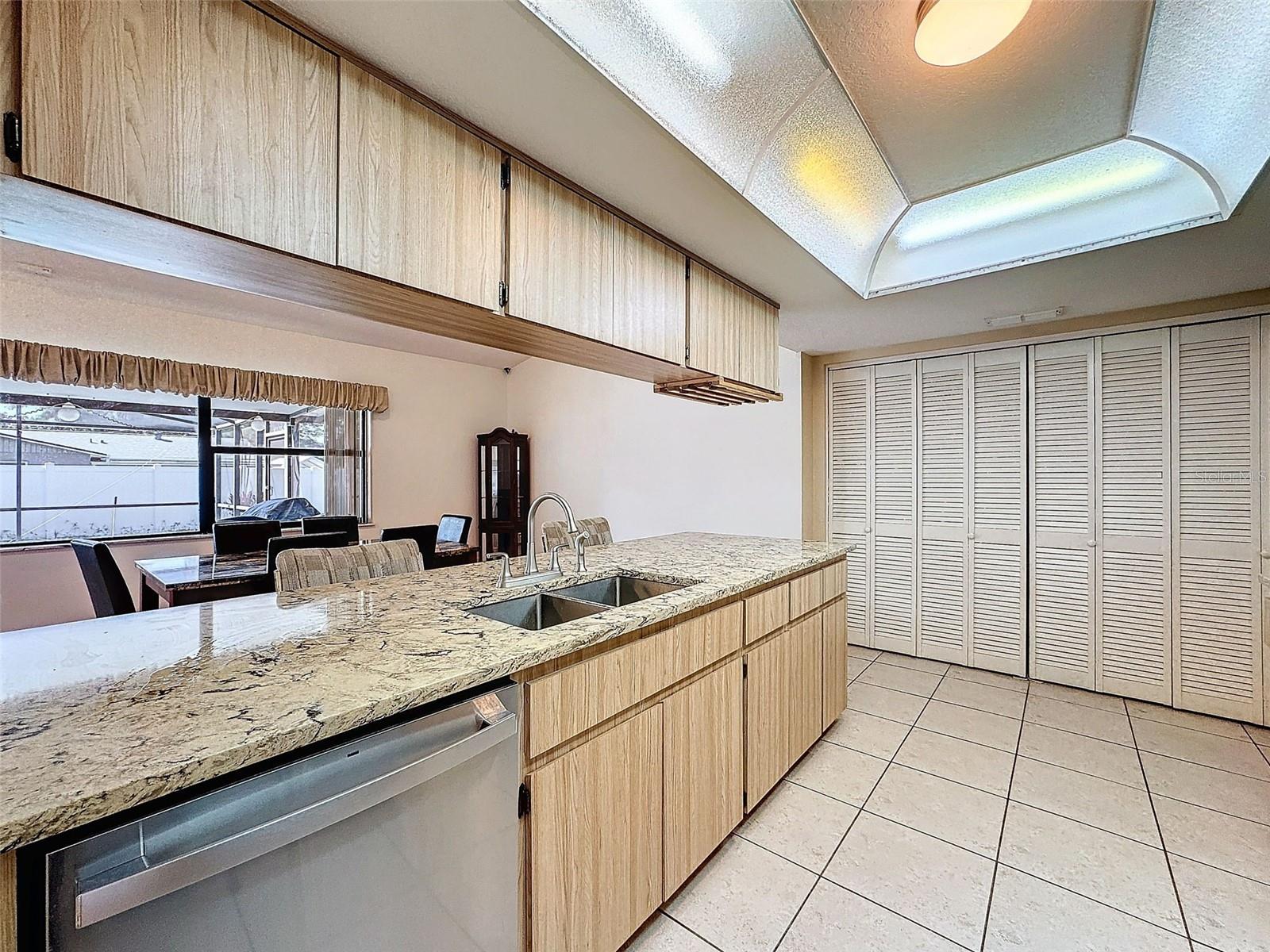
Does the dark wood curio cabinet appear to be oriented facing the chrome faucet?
yes

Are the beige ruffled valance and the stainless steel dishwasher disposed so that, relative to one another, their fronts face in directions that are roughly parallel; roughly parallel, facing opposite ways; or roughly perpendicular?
roughly parallel

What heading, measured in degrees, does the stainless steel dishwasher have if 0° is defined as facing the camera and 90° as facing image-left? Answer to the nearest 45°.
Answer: approximately 315°

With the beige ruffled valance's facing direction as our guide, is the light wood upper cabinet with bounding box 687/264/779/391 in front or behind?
in front

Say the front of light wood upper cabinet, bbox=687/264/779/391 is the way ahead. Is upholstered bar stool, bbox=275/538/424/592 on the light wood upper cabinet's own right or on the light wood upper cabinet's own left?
on the light wood upper cabinet's own right

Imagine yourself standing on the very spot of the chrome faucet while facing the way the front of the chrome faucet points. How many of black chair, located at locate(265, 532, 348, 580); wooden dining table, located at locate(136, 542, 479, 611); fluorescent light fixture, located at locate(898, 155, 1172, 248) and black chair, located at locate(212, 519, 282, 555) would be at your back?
3

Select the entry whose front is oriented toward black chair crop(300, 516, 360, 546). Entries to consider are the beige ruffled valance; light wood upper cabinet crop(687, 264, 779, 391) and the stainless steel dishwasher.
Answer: the beige ruffled valance

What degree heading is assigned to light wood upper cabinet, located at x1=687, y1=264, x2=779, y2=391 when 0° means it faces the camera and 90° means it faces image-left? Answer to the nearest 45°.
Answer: approximately 315°

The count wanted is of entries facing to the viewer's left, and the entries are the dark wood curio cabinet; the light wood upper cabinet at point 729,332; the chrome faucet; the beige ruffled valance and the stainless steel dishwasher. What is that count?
0

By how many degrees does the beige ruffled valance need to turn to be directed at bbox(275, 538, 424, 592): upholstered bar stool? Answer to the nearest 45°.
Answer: approximately 45° to its right

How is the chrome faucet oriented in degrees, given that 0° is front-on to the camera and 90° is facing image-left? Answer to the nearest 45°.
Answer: approximately 315°

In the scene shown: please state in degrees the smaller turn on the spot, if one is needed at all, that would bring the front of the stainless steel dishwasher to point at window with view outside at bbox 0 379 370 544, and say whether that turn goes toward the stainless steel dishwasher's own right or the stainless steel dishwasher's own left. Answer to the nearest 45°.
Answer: approximately 135° to the stainless steel dishwasher's own left

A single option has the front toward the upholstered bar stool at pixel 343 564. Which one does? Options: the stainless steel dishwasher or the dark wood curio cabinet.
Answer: the dark wood curio cabinet

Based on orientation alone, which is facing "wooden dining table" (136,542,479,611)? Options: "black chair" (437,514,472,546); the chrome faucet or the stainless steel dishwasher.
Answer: the black chair

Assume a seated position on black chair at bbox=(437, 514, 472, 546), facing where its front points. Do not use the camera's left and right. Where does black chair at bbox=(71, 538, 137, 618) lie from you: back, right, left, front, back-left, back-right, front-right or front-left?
front

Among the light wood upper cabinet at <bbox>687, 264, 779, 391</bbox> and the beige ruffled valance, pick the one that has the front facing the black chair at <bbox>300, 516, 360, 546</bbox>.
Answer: the beige ruffled valance
